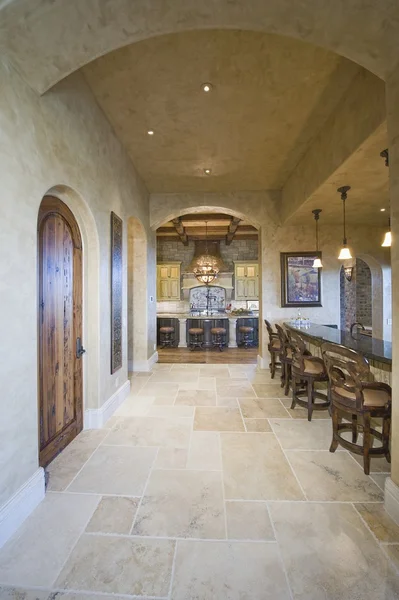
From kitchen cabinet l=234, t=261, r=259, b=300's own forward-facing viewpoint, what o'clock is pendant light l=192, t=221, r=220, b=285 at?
The pendant light is roughly at 1 o'clock from the kitchen cabinet.

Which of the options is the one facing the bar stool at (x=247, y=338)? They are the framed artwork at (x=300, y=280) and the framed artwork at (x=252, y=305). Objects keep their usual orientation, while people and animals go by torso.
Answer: the framed artwork at (x=252, y=305)

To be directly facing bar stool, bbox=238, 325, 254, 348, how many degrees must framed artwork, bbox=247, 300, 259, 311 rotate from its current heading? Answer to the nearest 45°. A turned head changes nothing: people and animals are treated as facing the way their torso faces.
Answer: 0° — it already faces it

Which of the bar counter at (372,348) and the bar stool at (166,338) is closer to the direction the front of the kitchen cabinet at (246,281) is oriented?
the bar counter

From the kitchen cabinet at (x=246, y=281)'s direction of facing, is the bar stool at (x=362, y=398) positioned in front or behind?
in front
